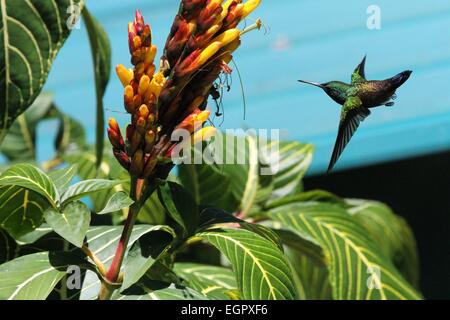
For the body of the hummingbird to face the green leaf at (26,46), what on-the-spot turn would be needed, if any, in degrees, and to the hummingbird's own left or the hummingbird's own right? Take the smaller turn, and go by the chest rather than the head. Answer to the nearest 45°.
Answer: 0° — it already faces it

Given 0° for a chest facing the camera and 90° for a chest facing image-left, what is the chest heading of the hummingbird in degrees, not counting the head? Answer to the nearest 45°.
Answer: approximately 90°

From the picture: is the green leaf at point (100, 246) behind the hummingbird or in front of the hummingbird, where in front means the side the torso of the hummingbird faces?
in front

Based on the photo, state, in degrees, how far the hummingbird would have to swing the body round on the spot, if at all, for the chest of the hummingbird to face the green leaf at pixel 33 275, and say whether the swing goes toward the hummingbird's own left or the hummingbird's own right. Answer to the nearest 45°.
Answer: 0° — it already faces it
